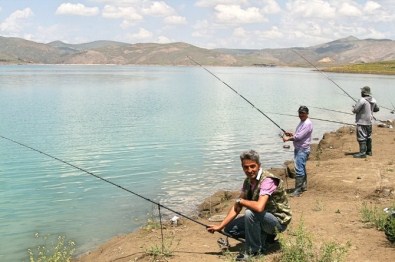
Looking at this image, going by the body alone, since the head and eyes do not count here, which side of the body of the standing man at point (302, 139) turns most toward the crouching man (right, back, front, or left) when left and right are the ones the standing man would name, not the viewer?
left

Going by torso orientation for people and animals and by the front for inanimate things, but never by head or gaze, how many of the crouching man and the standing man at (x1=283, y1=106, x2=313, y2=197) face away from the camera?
0

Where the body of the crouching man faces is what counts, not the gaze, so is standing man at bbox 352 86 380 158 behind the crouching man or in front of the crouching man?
behind

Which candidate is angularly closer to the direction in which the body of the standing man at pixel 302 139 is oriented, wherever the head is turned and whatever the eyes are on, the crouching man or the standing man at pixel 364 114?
the crouching man

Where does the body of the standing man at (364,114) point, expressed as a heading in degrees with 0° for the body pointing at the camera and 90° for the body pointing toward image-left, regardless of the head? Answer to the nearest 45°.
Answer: approximately 135°

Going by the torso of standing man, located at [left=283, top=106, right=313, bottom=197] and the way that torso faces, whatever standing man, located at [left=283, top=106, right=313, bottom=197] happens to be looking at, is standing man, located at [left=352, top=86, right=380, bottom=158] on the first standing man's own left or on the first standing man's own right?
on the first standing man's own right

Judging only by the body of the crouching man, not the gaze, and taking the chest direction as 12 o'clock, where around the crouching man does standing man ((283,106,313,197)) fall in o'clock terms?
The standing man is roughly at 5 o'clock from the crouching man.

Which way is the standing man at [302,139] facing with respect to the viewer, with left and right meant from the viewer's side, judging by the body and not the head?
facing to the left of the viewer

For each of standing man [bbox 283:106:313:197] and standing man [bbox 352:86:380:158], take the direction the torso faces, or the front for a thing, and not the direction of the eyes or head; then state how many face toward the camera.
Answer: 0
